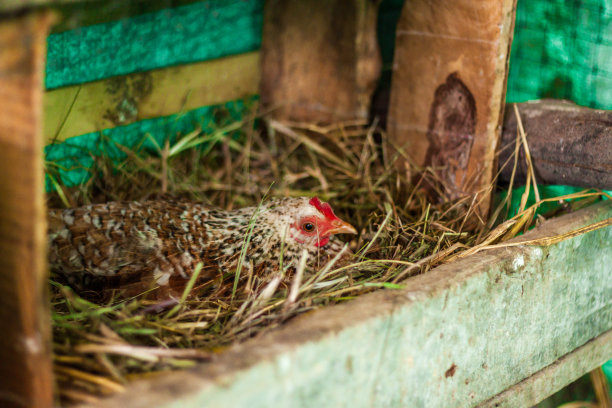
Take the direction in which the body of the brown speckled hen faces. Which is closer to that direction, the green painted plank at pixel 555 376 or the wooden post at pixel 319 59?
the green painted plank

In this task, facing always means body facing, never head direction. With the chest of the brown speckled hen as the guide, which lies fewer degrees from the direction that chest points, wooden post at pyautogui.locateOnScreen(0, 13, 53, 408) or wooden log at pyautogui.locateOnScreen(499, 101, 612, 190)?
the wooden log

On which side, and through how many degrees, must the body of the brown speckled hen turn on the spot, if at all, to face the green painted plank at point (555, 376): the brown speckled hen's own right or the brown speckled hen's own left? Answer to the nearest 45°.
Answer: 0° — it already faces it

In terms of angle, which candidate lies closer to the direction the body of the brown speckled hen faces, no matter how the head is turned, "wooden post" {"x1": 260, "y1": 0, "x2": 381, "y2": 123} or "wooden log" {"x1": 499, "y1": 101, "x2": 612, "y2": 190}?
the wooden log

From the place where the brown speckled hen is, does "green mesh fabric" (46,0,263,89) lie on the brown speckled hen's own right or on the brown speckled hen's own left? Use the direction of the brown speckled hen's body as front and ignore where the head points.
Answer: on the brown speckled hen's own left

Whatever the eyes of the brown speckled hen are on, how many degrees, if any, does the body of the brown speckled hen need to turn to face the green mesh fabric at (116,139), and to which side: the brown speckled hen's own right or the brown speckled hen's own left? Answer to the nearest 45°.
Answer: approximately 90° to the brown speckled hen's own left

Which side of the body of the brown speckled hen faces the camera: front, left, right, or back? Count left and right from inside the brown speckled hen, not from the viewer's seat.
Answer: right
